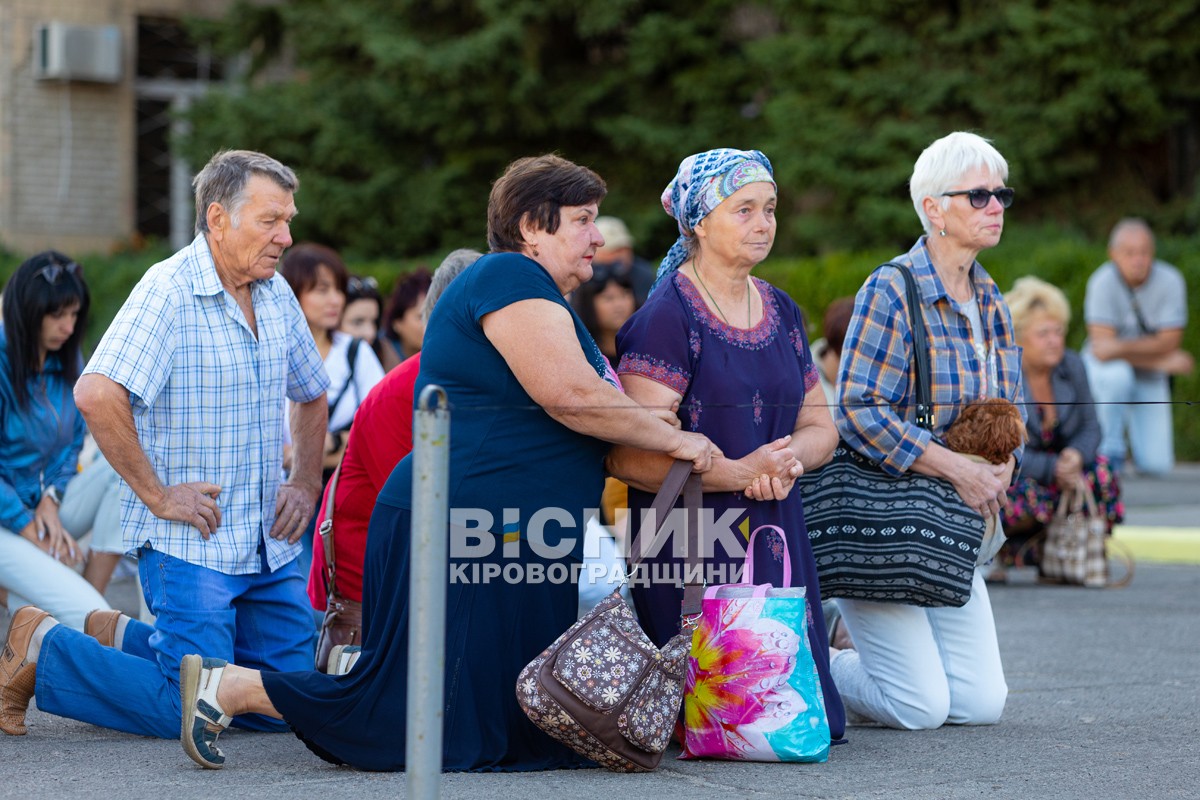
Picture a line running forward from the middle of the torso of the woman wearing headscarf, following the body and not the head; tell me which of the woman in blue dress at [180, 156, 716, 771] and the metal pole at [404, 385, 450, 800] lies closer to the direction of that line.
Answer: the metal pole

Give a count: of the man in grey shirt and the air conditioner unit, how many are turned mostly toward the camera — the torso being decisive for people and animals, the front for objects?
2

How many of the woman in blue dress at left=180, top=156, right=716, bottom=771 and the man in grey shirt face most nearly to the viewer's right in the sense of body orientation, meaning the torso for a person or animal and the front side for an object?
1

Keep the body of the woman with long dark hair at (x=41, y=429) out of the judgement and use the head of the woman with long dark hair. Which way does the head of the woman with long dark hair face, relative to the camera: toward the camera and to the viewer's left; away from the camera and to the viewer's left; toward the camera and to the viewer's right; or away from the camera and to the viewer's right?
toward the camera and to the viewer's right

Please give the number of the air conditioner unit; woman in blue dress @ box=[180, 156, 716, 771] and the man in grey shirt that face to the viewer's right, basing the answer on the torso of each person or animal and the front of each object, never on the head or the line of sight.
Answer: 1

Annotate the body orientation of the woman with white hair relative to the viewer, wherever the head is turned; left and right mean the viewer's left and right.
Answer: facing the viewer and to the right of the viewer

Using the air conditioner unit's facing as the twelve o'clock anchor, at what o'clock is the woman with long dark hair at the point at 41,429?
The woman with long dark hair is roughly at 12 o'clock from the air conditioner unit.

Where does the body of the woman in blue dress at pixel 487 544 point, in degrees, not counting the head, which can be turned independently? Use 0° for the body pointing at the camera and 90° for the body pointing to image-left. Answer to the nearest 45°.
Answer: approximately 270°

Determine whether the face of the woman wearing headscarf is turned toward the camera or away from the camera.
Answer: toward the camera

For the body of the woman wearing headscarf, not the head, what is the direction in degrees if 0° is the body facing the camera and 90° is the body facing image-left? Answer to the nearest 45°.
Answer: approximately 315°

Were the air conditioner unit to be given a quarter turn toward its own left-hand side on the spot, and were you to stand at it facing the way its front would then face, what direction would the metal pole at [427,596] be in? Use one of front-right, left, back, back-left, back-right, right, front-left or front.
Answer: right

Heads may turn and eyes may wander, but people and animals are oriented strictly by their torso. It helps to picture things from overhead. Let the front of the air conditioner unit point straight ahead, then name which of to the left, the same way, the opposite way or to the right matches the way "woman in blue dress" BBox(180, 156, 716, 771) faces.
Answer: to the left

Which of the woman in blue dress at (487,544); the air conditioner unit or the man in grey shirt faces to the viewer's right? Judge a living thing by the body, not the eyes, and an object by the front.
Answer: the woman in blue dress

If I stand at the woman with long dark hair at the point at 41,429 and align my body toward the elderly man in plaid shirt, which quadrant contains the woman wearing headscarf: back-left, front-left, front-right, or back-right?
front-left

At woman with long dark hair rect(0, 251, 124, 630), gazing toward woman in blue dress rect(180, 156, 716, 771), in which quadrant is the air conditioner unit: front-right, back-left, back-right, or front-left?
back-left

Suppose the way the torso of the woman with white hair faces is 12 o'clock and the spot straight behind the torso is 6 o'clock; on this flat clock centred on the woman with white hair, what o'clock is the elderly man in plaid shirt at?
The elderly man in plaid shirt is roughly at 4 o'clock from the woman with white hair.

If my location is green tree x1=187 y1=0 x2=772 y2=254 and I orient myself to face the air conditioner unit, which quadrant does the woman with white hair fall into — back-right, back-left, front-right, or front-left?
back-left

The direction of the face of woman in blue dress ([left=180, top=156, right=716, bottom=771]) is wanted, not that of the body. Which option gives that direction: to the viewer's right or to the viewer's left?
to the viewer's right

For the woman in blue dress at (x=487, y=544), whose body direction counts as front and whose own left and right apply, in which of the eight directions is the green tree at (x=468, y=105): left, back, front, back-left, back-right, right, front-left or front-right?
left

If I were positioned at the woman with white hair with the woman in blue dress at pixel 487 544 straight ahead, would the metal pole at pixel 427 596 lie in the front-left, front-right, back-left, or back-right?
front-left
